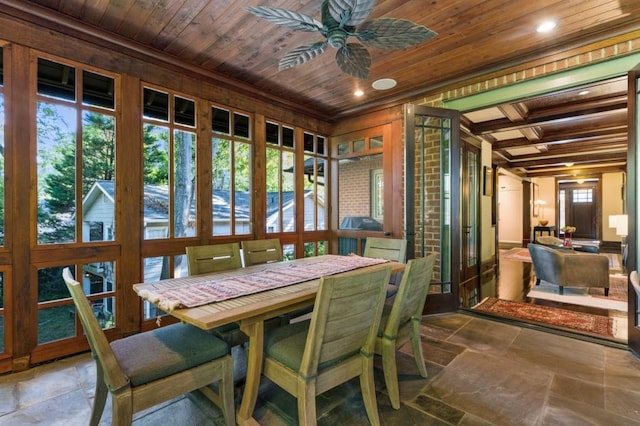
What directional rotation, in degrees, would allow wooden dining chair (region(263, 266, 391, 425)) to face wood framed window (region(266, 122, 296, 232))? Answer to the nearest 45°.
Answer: approximately 45° to its right

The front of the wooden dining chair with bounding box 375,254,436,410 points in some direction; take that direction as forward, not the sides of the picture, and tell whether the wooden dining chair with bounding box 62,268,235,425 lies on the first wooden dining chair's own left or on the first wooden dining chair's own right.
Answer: on the first wooden dining chair's own left

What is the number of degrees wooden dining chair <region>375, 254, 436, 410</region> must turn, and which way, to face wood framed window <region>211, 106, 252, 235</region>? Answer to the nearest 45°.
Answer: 0° — it already faces it

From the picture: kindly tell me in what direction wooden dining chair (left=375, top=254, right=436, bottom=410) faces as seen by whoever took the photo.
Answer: facing away from the viewer and to the left of the viewer

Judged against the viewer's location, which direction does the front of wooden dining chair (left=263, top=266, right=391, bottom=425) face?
facing away from the viewer and to the left of the viewer

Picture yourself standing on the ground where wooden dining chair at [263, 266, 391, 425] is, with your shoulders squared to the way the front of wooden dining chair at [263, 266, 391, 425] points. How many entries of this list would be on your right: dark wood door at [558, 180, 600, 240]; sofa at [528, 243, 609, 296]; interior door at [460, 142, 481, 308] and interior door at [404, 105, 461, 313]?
4

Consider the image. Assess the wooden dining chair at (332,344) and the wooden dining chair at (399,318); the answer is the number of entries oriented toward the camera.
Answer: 0

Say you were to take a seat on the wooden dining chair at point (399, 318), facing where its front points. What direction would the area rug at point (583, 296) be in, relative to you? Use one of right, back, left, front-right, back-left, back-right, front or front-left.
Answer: right

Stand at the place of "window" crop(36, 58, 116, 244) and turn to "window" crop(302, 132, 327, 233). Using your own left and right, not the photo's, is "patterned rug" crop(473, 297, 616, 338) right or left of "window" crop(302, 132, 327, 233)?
right

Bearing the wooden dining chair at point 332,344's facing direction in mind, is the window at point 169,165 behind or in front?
in front

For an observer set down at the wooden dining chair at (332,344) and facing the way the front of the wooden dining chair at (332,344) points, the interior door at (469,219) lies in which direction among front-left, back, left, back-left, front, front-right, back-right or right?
right
